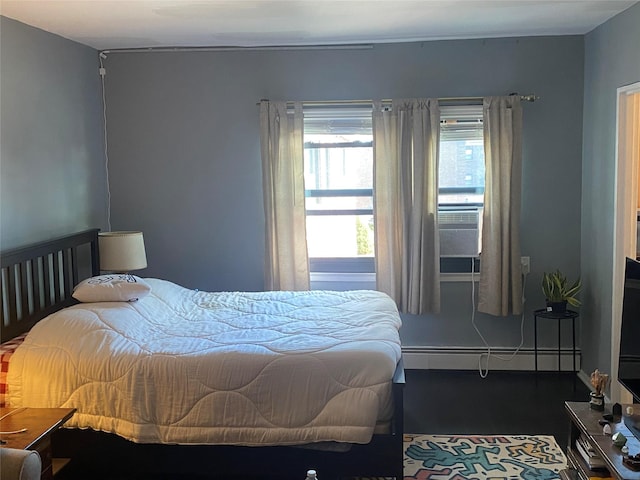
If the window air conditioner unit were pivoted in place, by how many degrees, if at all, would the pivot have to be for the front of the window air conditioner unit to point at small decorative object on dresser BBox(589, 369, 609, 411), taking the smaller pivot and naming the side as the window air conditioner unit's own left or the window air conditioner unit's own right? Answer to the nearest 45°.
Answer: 0° — it already faces it

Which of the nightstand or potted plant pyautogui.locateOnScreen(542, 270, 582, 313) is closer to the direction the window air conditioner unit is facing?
the nightstand

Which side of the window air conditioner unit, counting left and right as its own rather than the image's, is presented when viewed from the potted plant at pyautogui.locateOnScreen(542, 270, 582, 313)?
left

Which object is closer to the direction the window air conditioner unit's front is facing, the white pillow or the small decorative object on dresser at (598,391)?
the small decorative object on dresser

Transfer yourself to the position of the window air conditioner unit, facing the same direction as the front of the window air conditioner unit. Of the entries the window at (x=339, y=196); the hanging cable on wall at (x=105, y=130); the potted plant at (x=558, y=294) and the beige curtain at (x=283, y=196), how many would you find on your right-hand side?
3

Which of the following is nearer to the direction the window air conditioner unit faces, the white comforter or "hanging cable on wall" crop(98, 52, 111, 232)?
the white comforter

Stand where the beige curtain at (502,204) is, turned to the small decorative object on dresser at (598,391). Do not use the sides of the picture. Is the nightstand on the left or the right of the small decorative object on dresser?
right

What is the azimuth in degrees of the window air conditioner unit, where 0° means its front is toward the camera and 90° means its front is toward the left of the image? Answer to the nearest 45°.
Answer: approximately 0°

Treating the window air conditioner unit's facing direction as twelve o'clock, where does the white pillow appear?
The white pillow is roughly at 2 o'clock from the window air conditioner unit.

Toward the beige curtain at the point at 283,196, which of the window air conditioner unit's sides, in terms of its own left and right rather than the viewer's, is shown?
right

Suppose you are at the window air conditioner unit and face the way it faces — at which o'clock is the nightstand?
The nightstand is roughly at 1 o'clock from the window air conditioner unit.

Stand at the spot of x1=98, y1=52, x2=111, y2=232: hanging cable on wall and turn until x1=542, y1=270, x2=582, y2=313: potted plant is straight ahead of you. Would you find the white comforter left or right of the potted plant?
right

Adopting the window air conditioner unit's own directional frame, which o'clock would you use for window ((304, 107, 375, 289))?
The window is roughly at 3 o'clock from the window air conditioner unit.

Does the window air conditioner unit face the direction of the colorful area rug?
yes
